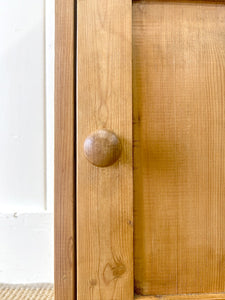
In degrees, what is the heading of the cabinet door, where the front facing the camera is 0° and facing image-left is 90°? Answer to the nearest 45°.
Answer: approximately 0°
